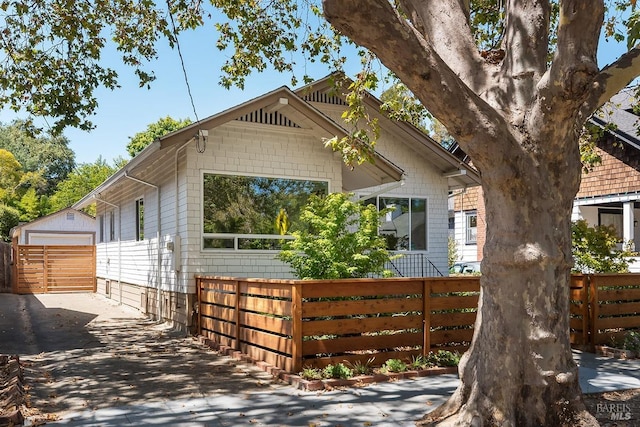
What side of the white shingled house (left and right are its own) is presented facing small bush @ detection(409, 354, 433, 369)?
front

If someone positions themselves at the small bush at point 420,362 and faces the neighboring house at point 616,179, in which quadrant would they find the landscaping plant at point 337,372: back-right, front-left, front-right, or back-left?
back-left

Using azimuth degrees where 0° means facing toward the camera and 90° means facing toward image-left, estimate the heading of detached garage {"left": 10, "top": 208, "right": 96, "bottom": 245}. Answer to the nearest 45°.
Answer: approximately 0°

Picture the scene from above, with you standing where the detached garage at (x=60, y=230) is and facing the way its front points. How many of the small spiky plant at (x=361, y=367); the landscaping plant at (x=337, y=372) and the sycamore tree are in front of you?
3

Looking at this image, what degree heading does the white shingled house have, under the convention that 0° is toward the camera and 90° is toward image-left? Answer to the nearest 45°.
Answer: approximately 315°

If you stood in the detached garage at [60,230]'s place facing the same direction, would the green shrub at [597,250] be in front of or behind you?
in front

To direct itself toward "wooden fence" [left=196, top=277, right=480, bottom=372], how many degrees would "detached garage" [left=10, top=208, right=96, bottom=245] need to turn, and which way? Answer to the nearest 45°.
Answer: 0° — it already faces it

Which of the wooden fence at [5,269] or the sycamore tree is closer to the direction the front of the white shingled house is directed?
the sycamore tree

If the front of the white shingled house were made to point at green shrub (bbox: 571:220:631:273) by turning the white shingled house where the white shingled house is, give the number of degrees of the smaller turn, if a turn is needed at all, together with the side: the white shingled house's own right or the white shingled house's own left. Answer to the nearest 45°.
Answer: approximately 45° to the white shingled house's own left

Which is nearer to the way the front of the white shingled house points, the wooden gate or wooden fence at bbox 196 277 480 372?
the wooden fence
